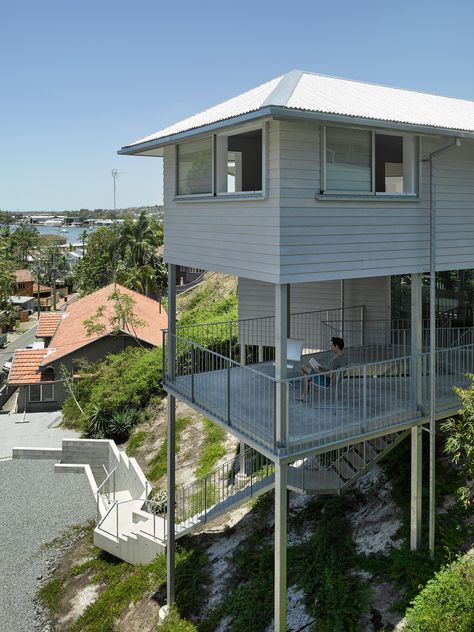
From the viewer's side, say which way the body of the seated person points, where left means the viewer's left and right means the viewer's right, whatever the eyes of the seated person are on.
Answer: facing to the left of the viewer
